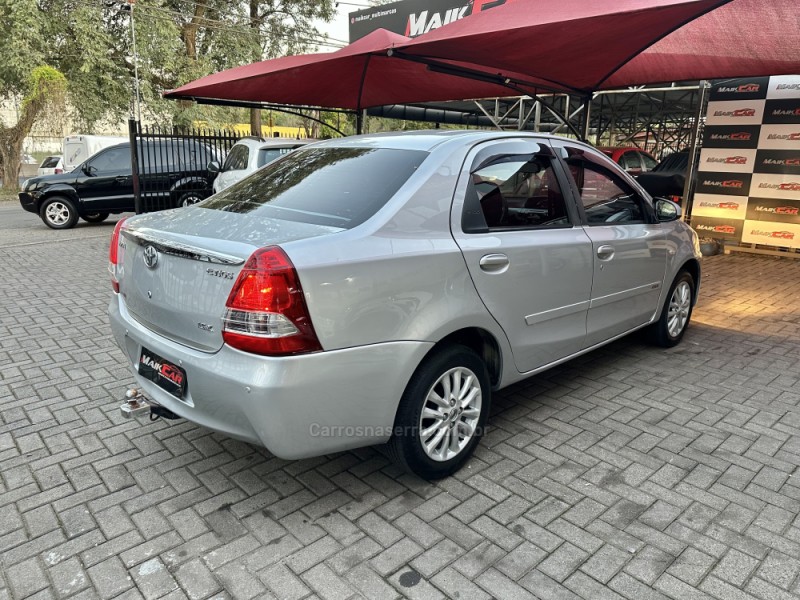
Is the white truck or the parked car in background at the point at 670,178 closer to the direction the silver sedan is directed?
the parked car in background

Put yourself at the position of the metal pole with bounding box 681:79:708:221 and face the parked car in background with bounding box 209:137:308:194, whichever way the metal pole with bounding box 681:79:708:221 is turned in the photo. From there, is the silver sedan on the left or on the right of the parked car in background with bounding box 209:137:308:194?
left

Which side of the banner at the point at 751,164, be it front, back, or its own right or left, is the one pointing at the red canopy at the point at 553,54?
front

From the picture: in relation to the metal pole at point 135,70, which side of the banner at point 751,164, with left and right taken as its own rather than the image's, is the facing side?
right

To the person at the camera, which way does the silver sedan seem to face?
facing away from the viewer and to the right of the viewer

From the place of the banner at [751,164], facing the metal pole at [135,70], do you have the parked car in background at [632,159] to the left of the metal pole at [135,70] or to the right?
right

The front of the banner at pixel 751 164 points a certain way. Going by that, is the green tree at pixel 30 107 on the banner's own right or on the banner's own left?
on the banner's own right

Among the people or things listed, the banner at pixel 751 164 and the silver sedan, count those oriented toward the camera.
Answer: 1

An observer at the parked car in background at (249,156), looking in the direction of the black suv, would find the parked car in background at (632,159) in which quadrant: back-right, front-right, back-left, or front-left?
back-right
